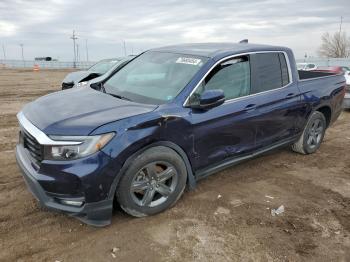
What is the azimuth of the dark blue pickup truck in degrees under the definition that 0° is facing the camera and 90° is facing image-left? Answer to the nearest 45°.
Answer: approximately 45°
